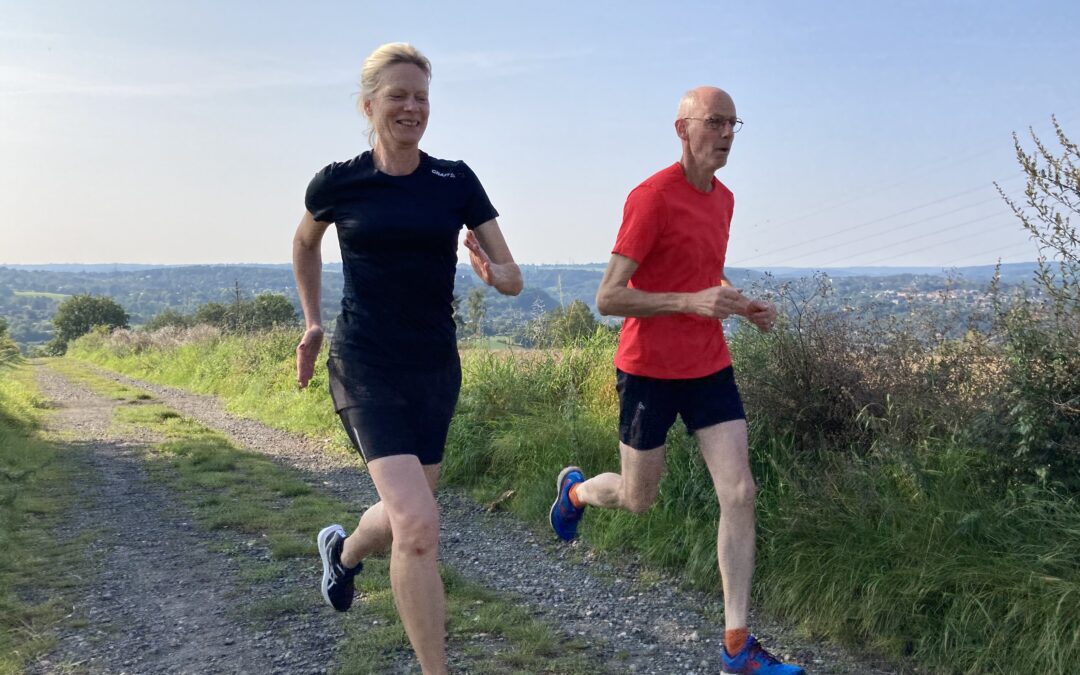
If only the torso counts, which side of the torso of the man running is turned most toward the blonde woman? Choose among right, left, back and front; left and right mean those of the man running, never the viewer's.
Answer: right

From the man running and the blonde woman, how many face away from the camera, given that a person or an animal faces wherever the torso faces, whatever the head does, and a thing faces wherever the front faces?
0

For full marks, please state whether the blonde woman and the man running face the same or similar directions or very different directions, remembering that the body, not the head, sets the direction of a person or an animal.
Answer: same or similar directions

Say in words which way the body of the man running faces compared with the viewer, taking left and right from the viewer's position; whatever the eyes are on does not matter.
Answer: facing the viewer and to the right of the viewer

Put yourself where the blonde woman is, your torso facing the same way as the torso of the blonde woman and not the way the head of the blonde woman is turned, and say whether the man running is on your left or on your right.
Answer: on your left
